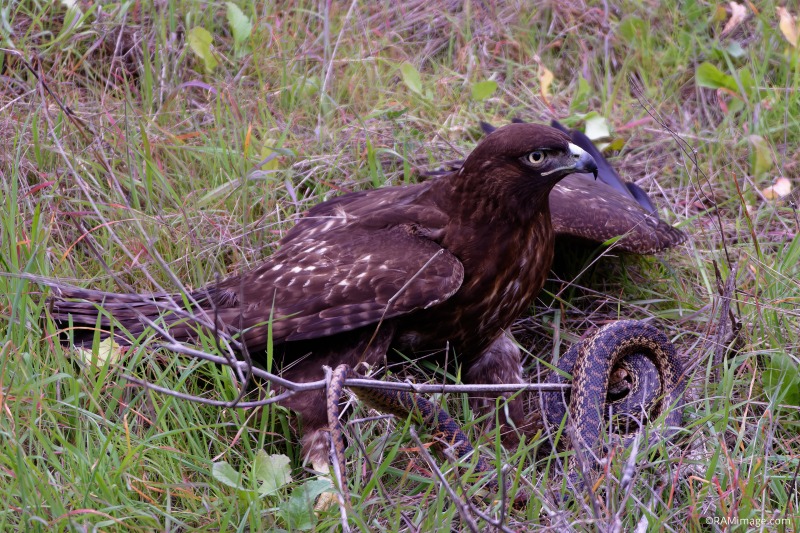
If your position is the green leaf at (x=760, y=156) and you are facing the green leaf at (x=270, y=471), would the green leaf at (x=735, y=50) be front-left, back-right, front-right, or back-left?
back-right

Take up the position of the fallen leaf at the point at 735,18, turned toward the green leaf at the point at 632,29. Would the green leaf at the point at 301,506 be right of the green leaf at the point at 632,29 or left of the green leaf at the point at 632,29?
left

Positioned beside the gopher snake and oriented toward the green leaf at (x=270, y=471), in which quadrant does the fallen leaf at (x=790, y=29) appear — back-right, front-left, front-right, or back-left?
back-right

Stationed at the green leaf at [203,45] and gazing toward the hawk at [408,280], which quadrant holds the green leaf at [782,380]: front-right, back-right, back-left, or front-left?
front-left

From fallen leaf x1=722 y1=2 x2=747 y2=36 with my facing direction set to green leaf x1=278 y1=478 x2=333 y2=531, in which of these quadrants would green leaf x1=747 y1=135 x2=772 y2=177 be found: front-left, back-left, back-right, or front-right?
front-left
